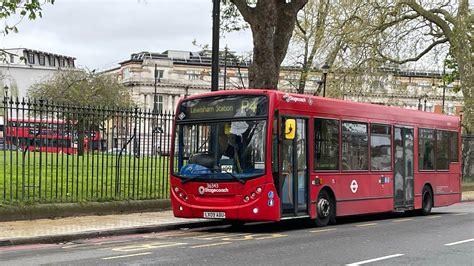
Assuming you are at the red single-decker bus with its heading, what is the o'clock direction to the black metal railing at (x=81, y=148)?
The black metal railing is roughly at 2 o'clock from the red single-decker bus.

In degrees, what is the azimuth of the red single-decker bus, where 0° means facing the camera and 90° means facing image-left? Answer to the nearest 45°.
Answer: approximately 45°

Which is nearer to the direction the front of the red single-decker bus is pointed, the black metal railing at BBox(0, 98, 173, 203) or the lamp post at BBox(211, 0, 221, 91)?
the black metal railing

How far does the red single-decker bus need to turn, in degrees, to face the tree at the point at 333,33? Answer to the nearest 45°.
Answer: approximately 135° to its right

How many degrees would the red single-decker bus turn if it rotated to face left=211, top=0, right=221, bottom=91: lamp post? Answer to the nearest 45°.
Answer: approximately 90° to its right
